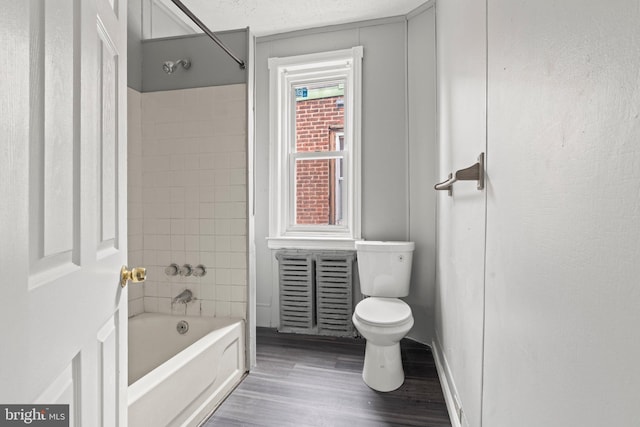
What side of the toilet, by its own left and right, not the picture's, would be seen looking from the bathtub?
right

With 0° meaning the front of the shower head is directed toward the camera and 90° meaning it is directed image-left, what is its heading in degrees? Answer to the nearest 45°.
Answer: approximately 45°

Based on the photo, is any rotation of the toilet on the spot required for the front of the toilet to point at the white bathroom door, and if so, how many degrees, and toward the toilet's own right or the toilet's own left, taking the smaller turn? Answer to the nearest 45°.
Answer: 0° — it already faces it

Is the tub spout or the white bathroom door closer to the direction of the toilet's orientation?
the white bathroom door
